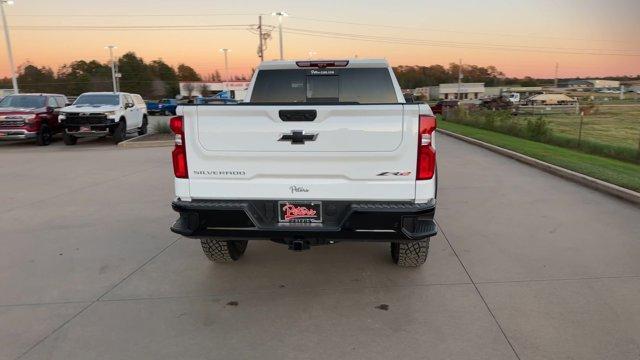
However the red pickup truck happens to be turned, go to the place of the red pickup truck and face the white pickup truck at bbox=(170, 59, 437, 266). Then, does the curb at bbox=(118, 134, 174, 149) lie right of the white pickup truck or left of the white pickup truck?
left

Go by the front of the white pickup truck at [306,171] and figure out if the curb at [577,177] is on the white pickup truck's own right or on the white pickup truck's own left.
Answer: on the white pickup truck's own right

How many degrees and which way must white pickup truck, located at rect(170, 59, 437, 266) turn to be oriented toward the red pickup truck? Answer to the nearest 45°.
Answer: approximately 45° to its left

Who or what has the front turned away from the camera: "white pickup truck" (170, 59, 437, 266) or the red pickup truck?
the white pickup truck

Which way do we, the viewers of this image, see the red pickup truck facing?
facing the viewer and to the left of the viewer

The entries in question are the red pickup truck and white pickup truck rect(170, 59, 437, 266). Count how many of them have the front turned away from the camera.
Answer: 1

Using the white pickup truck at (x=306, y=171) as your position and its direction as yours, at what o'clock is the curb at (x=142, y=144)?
The curb is roughly at 11 o'clock from the white pickup truck.

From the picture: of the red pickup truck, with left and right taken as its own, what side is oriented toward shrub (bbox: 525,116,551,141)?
left

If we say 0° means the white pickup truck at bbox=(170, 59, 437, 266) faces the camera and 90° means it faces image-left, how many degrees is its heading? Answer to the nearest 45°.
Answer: approximately 180°

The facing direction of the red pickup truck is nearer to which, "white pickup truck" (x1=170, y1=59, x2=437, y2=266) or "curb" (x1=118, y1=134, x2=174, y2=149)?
the white pickup truck

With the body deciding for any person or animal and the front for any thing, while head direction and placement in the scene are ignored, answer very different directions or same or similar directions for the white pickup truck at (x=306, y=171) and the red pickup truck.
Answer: very different directions

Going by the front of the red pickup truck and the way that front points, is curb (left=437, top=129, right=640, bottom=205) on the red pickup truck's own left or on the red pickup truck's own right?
on the red pickup truck's own left

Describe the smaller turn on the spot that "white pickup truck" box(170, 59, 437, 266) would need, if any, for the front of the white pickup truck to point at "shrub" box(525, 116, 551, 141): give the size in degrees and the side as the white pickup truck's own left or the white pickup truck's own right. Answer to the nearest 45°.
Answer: approximately 45° to the white pickup truck's own right
